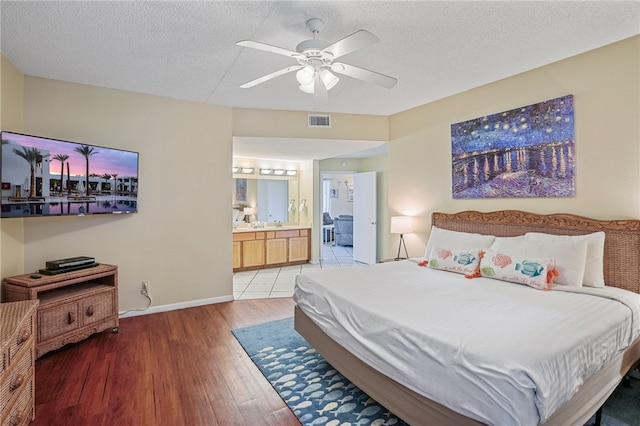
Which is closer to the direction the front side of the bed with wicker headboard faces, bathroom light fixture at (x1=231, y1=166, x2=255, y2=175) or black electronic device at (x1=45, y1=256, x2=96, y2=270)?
the black electronic device

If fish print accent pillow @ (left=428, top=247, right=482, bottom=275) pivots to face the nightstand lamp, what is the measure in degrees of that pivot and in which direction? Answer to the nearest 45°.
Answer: approximately 90° to its right

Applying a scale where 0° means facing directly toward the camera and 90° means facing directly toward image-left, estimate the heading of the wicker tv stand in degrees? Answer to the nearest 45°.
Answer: approximately 315°

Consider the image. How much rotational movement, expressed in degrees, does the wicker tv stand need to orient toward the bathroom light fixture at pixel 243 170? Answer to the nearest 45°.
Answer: approximately 90° to its left

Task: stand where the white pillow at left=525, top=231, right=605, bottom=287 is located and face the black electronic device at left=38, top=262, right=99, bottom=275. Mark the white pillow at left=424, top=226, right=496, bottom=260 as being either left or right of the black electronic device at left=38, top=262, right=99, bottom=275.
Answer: right

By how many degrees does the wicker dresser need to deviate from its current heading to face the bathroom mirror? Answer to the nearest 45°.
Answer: approximately 90° to its left
